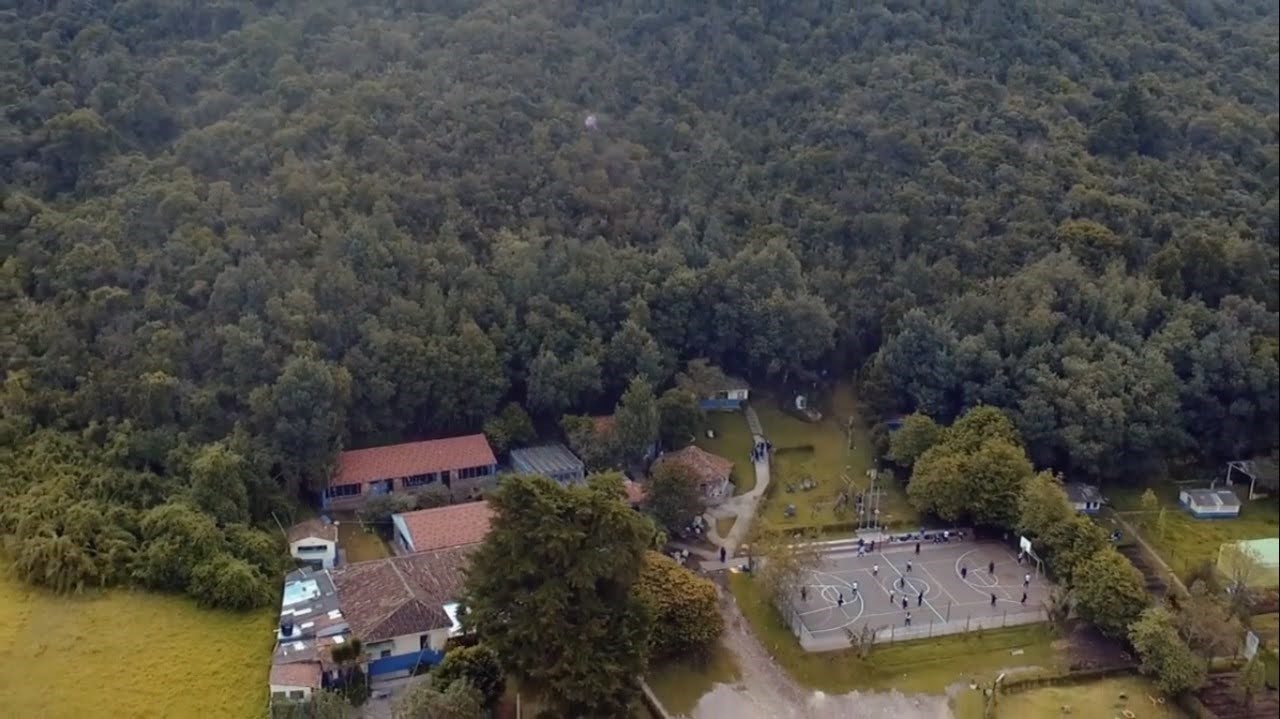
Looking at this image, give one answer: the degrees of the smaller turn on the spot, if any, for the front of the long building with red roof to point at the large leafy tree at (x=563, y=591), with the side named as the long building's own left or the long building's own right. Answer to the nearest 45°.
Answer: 0° — it already faces it

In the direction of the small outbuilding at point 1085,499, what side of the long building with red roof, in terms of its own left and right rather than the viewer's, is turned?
left

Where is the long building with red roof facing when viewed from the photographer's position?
facing the viewer

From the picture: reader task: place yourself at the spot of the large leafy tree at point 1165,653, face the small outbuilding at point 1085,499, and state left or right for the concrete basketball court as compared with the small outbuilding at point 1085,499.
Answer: left

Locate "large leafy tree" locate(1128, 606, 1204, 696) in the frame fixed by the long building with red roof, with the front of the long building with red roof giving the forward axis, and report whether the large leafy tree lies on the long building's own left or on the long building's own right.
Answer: on the long building's own left

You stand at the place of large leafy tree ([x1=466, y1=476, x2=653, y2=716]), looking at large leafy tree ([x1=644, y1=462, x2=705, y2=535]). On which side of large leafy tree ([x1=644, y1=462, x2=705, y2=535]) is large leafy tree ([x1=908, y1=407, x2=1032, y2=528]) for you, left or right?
right

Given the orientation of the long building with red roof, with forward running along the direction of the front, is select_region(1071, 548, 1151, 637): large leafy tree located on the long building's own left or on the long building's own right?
on the long building's own left

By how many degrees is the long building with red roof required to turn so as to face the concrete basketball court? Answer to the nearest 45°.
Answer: approximately 45° to its left

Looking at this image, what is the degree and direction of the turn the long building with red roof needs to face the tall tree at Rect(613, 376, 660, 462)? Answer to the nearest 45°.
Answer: approximately 90° to its left

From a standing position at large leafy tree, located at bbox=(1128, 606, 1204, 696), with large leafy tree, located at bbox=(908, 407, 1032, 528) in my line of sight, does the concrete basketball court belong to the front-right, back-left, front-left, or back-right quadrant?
front-left

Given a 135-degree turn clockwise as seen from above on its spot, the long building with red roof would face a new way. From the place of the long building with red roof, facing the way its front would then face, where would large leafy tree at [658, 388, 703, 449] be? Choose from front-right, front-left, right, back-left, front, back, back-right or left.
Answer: back-right

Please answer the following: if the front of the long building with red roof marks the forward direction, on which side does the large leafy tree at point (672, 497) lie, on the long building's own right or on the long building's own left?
on the long building's own left
